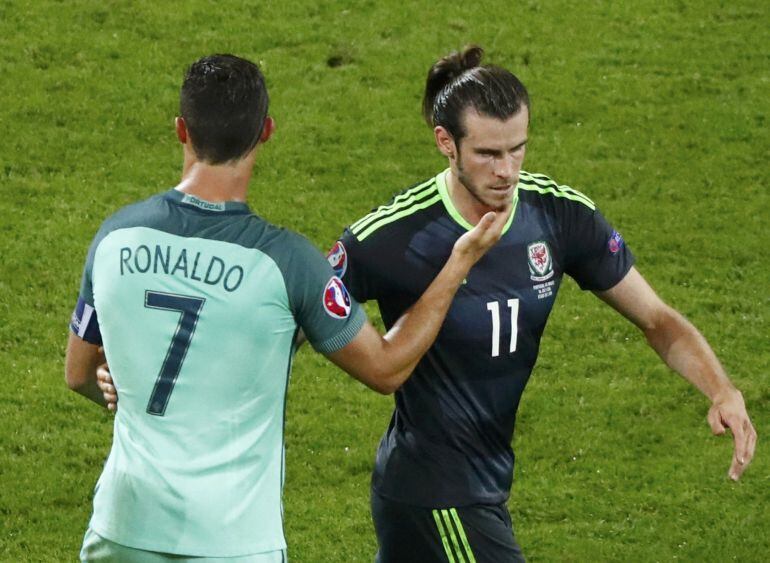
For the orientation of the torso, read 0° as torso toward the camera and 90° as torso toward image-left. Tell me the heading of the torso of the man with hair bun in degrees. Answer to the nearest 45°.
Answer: approximately 315°
